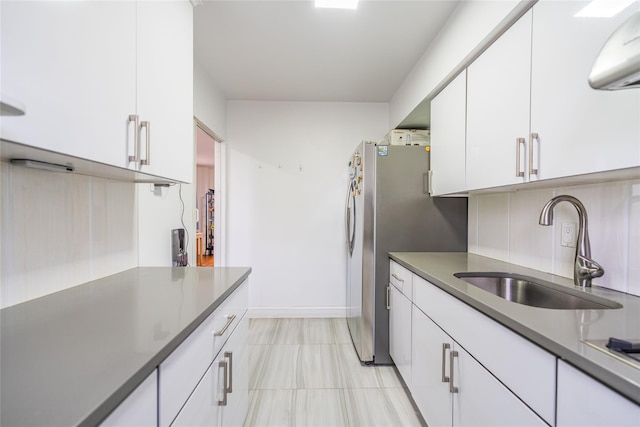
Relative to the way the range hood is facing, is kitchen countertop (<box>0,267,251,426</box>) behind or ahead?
ahead

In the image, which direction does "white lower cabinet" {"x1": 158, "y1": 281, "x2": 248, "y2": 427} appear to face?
to the viewer's right

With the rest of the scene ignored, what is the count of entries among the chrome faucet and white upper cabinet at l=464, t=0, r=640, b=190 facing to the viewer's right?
0

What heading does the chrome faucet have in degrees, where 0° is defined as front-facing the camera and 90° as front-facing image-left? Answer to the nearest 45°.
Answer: approximately 45°

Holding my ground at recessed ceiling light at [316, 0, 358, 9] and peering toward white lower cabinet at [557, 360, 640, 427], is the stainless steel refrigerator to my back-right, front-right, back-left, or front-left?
back-left

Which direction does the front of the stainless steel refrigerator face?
to the viewer's left

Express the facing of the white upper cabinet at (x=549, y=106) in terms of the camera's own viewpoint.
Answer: facing the viewer and to the left of the viewer
